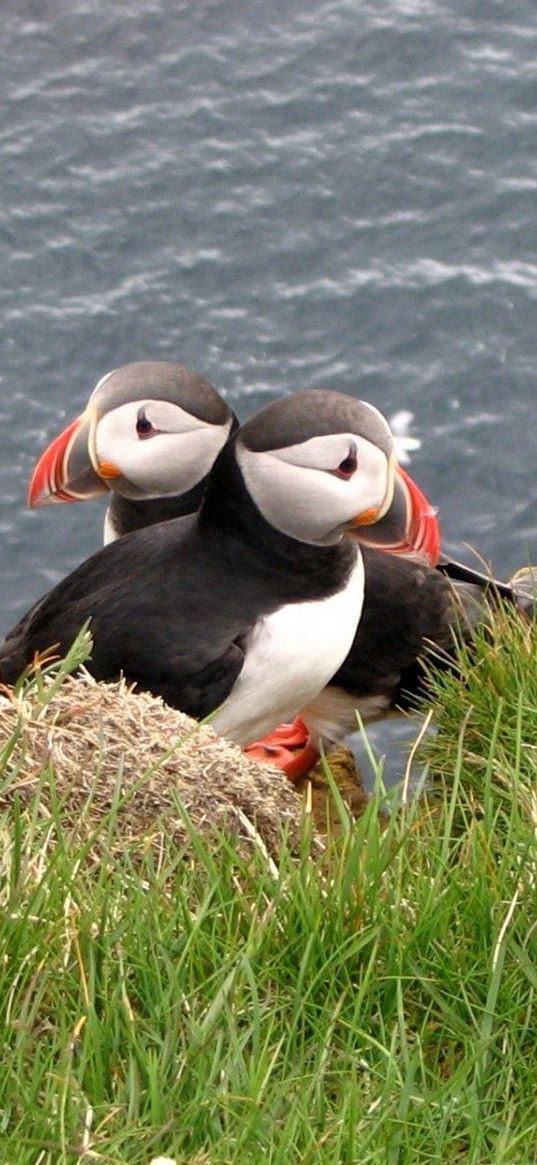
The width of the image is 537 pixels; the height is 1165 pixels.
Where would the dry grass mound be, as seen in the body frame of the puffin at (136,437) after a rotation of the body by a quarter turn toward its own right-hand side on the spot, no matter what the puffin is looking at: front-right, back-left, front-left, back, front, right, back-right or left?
back

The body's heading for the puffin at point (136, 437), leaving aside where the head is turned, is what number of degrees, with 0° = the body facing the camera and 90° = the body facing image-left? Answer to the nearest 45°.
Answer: approximately 90°

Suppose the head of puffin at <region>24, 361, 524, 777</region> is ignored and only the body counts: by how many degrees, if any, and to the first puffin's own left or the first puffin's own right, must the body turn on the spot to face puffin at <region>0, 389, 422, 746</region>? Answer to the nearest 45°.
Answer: approximately 45° to the first puffin's own left

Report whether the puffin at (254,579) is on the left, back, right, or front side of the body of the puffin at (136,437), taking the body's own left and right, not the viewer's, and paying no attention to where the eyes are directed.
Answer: left
